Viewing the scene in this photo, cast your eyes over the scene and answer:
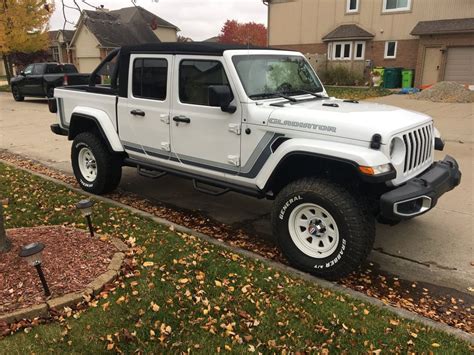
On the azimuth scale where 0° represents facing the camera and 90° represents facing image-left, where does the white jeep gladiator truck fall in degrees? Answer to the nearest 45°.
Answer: approximately 315°

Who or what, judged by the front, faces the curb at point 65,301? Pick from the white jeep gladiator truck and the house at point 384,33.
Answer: the house

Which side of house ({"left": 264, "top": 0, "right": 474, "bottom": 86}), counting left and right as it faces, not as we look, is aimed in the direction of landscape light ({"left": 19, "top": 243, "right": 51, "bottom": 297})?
front

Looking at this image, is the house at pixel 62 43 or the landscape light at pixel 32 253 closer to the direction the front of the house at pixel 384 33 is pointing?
the landscape light

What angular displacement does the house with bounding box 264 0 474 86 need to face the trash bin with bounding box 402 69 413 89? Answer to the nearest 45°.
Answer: approximately 45° to its left

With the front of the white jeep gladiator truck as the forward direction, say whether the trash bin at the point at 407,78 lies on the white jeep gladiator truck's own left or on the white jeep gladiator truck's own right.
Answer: on the white jeep gladiator truck's own left

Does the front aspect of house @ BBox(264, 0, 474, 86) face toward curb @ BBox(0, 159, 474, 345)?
yes

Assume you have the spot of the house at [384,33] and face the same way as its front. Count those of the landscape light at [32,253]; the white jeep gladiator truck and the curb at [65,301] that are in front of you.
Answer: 3

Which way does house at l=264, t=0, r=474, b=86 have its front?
toward the camera

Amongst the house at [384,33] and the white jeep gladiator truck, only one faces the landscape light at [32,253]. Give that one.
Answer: the house

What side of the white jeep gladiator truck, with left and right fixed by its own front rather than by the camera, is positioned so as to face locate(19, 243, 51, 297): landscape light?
right

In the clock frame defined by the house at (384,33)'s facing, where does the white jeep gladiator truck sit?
The white jeep gladiator truck is roughly at 12 o'clock from the house.

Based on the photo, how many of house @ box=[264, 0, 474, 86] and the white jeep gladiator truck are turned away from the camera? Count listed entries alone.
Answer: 0
